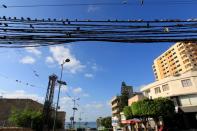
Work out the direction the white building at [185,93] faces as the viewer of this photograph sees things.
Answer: facing the viewer and to the left of the viewer

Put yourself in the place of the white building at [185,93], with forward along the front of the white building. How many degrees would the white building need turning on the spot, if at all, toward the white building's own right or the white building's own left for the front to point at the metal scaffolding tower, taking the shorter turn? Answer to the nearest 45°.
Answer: approximately 45° to the white building's own right

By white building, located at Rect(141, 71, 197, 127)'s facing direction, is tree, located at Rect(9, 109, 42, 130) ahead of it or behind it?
ahead

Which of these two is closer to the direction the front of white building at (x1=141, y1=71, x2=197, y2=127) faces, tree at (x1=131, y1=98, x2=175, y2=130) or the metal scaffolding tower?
the tree

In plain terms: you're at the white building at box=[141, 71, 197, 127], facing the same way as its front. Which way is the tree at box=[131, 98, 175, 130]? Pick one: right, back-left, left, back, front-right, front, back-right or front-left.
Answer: front
